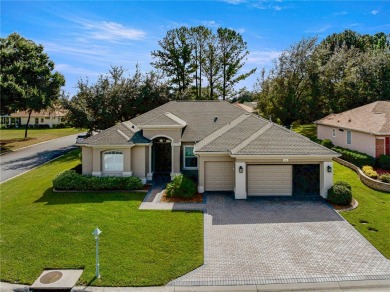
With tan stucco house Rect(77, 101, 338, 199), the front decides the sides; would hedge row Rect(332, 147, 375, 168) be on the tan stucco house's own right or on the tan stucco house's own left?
on the tan stucco house's own left

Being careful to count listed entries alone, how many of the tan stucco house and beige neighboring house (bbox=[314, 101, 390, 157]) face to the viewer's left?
0

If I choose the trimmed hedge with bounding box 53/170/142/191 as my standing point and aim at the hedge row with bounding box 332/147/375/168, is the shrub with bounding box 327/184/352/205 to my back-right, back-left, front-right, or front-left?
front-right

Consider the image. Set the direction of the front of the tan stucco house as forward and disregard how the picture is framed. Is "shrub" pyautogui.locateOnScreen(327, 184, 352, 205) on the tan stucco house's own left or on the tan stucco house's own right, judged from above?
on the tan stucco house's own left

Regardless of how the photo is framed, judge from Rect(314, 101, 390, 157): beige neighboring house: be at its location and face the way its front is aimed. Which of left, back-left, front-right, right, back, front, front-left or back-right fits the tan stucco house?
right

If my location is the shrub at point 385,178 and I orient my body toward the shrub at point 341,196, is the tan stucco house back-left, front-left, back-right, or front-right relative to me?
front-right

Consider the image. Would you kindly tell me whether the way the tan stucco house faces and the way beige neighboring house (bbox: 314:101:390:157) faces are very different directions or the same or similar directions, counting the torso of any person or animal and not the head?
same or similar directions

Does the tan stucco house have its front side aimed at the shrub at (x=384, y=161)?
no

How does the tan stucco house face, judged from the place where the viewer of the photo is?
facing the viewer

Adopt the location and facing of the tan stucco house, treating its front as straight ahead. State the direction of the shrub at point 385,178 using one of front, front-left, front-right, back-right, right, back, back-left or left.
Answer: left

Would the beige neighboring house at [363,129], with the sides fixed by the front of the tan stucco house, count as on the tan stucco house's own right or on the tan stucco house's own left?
on the tan stucco house's own left
